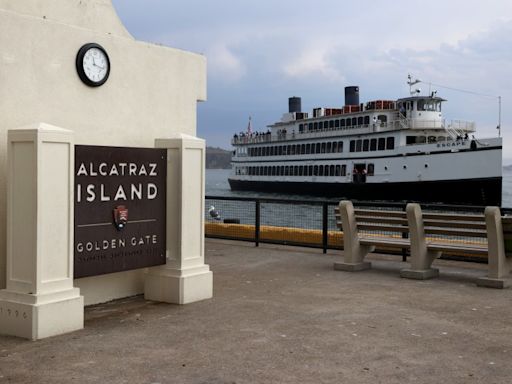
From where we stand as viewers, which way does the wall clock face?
facing the viewer and to the right of the viewer

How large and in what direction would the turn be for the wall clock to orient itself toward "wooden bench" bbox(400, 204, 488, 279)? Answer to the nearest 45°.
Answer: approximately 45° to its left

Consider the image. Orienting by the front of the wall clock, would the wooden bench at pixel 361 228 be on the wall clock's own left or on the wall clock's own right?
on the wall clock's own left

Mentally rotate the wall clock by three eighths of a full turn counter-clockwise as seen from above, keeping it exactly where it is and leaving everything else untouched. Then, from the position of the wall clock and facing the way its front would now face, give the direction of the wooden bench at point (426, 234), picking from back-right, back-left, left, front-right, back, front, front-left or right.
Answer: right

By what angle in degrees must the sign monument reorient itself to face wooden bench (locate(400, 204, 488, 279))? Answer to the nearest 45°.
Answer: approximately 45° to its left
